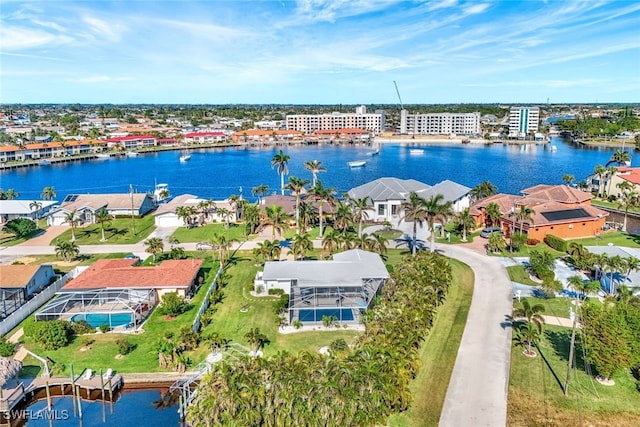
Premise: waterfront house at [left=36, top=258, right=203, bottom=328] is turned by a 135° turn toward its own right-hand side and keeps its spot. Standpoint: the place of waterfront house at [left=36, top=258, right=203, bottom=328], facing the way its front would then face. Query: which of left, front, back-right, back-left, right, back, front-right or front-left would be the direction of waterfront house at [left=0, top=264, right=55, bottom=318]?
back

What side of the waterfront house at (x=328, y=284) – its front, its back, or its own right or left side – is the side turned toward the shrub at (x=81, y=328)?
left

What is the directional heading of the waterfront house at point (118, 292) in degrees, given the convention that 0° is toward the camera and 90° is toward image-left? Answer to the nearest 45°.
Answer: approximately 180°

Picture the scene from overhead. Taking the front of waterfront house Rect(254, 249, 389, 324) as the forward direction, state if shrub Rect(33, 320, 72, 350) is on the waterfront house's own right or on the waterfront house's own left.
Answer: on the waterfront house's own left

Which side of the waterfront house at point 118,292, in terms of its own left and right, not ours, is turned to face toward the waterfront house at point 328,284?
right

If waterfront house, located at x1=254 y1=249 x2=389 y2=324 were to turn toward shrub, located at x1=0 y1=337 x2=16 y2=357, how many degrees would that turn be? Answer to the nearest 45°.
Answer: approximately 90° to its left

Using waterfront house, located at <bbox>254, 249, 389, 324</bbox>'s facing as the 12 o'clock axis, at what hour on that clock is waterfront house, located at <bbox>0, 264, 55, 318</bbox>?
waterfront house, located at <bbox>0, 264, 55, 318</bbox> is roughly at 9 o'clock from waterfront house, located at <bbox>254, 249, 389, 324</bbox>.

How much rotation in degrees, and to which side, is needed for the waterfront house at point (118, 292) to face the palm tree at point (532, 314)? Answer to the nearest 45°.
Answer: approximately 135° to its right

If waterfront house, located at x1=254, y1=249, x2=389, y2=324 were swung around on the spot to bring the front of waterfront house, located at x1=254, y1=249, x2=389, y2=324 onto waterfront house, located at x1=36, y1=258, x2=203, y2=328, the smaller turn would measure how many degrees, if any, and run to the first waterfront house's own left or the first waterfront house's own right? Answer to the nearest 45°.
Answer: approximately 90° to the first waterfront house's own left

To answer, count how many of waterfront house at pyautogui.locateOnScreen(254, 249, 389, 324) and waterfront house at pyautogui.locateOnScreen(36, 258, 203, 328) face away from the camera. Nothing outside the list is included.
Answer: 2

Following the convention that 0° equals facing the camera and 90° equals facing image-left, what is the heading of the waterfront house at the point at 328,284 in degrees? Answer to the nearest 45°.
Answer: approximately 180°

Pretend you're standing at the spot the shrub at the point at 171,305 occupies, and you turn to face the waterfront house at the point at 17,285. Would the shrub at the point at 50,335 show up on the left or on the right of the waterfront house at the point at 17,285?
left

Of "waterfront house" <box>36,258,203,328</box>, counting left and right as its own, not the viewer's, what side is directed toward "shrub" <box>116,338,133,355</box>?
back

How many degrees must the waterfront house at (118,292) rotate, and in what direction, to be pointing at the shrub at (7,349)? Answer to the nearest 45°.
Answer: approximately 135° to its left
